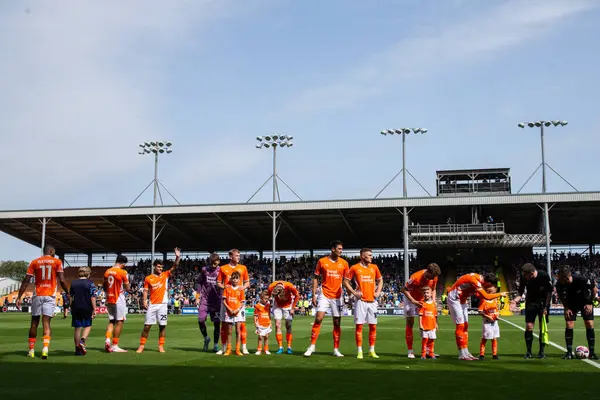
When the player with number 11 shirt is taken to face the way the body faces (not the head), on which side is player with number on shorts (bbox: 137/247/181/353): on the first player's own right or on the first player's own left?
on the first player's own right

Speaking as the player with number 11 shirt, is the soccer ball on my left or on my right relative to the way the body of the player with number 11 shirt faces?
on my right

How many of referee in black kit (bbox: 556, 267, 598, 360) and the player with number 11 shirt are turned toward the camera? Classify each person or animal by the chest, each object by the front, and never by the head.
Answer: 1

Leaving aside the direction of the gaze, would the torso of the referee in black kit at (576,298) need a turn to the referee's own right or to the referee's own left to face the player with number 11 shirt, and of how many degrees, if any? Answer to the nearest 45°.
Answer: approximately 45° to the referee's own right

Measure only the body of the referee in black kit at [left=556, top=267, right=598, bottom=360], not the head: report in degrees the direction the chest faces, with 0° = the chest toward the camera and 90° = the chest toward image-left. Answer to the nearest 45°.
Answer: approximately 0°

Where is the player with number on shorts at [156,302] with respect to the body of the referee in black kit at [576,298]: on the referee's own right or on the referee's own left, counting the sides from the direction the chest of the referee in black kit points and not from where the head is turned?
on the referee's own right

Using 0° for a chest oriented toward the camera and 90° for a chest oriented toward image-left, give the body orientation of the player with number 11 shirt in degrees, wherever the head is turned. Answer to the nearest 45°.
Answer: approximately 180°

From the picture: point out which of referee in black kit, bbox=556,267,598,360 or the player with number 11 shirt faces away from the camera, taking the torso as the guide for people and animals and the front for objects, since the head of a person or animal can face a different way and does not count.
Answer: the player with number 11 shirt

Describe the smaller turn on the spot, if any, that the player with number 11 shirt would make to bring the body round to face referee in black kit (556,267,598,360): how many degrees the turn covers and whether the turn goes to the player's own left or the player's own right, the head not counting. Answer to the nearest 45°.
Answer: approximately 90° to the player's own right
